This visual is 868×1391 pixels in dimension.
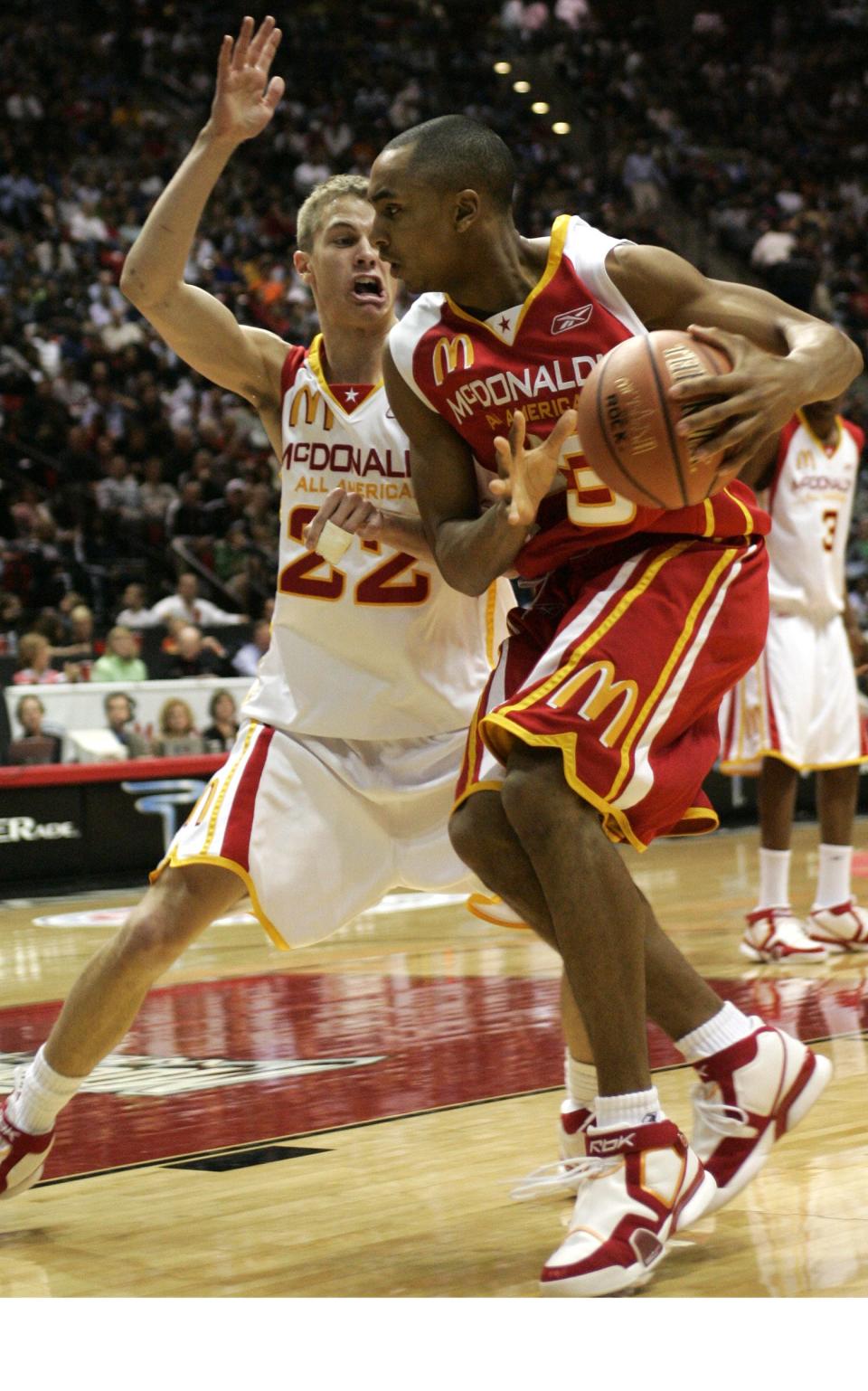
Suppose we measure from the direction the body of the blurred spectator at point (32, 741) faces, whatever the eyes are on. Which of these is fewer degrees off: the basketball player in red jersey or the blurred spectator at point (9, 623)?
the basketball player in red jersey

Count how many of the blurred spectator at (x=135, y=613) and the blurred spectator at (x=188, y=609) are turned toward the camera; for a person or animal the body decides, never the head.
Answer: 2

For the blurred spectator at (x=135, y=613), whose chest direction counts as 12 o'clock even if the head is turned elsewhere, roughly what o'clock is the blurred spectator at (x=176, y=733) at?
the blurred spectator at (x=176, y=733) is roughly at 12 o'clock from the blurred spectator at (x=135, y=613).

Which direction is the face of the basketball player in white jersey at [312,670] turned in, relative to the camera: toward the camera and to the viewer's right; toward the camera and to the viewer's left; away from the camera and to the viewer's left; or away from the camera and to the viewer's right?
toward the camera and to the viewer's right

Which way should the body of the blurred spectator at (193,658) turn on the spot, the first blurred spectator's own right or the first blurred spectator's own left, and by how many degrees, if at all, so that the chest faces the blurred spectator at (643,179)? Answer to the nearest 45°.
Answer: approximately 135° to the first blurred spectator's own left

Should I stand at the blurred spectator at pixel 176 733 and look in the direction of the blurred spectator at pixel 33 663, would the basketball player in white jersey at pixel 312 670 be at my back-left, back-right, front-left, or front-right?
back-left

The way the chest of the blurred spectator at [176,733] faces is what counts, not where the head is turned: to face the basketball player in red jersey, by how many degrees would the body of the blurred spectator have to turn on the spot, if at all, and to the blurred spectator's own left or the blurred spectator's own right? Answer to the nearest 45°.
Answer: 0° — they already face them

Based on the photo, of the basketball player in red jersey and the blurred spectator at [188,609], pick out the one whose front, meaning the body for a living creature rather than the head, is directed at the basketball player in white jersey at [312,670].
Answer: the blurred spectator
